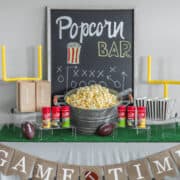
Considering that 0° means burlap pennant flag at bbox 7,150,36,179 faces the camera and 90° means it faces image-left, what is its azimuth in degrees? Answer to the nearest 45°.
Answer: approximately 0°

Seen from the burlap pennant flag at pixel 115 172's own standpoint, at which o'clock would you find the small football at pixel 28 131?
The small football is roughly at 3 o'clock from the burlap pennant flag.

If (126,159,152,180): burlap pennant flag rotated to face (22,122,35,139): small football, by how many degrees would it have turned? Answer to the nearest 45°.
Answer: approximately 90° to its right
